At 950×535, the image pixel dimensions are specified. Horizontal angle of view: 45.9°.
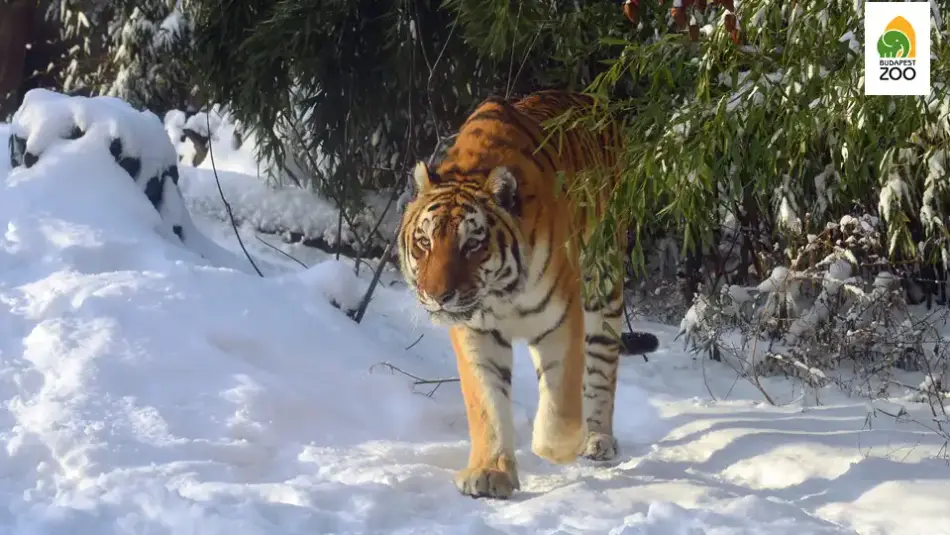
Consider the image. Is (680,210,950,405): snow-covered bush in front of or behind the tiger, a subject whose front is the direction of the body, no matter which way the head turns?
behind

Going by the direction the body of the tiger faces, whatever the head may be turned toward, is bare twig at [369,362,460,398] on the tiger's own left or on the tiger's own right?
on the tiger's own right

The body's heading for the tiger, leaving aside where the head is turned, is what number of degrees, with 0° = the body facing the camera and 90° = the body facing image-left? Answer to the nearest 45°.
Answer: approximately 45°
